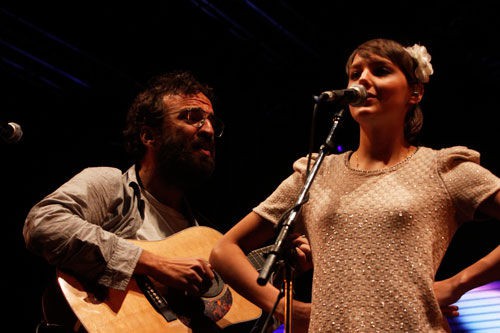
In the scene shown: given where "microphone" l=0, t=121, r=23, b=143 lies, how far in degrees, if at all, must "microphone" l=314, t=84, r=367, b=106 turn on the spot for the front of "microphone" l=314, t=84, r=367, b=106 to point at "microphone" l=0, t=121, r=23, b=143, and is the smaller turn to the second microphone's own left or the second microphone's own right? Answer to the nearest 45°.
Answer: approximately 180°

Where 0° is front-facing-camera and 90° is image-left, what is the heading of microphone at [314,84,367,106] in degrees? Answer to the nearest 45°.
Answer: approximately 270°
